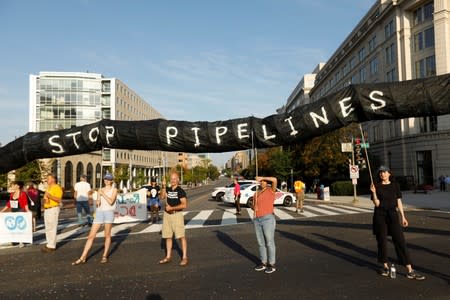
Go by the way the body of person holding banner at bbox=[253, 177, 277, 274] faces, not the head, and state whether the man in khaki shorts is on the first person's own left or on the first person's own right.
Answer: on the first person's own right

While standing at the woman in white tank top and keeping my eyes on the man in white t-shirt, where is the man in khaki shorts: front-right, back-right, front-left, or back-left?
back-right

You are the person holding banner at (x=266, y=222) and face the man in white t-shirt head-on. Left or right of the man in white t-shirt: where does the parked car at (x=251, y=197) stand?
right

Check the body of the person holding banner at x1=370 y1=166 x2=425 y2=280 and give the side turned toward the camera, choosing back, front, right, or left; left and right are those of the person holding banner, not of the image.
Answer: front
